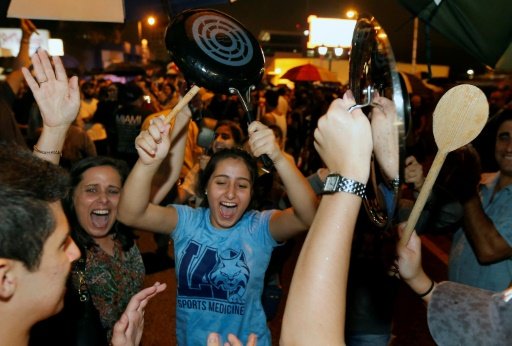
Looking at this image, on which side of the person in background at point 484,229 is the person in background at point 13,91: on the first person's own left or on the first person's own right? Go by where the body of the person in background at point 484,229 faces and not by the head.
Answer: on the first person's own right

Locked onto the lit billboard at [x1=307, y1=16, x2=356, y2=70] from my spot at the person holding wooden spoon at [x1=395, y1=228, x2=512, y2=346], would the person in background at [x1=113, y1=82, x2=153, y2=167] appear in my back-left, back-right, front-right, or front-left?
front-left

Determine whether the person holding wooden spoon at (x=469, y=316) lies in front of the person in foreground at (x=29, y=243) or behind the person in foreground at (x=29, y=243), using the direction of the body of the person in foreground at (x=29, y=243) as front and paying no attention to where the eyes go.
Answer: in front

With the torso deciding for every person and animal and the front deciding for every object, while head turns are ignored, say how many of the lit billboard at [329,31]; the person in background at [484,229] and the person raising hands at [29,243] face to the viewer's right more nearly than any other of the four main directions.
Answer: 1

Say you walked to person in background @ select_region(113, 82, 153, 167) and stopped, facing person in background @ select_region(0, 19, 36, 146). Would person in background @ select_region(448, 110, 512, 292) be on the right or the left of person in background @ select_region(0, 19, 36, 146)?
left

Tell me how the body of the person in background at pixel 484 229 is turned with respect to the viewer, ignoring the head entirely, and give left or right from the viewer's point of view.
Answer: facing the viewer and to the left of the viewer

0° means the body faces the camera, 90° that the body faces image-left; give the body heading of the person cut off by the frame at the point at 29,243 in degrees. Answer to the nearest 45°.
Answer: approximately 270°

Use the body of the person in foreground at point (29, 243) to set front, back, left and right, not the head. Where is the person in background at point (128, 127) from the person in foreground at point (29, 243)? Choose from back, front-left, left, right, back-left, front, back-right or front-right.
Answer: left
